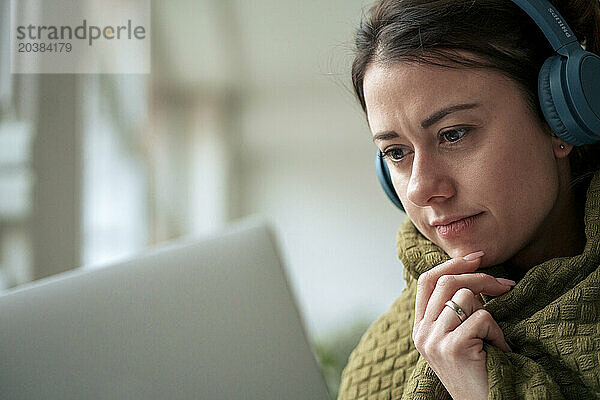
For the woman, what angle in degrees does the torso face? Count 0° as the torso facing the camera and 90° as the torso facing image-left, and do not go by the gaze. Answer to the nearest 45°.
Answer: approximately 45°

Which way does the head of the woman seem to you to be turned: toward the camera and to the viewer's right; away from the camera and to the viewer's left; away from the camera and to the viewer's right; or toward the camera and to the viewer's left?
toward the camera and to the viewer's left
